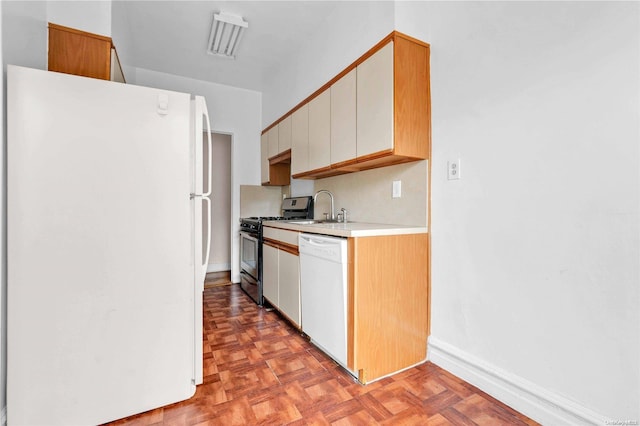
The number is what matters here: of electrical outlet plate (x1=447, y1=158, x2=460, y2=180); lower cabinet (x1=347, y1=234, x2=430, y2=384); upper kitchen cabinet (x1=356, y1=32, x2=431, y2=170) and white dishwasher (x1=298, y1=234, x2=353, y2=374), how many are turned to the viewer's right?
0

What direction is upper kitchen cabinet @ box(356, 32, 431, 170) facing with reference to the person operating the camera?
facing the viewer and to the left of the viewer

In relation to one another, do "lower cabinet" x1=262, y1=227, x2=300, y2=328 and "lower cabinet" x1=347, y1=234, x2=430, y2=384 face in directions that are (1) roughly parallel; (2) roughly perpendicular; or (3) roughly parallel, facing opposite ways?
roughly parallel

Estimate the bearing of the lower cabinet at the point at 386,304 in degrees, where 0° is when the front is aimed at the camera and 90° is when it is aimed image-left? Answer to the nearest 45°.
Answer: approximately 45°

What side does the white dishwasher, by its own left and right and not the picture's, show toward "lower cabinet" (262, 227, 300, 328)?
right

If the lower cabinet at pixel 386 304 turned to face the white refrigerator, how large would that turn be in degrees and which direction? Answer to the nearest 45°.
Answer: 0° — it already faces it

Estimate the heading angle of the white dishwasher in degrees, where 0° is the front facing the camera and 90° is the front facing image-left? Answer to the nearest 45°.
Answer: approximately 45°

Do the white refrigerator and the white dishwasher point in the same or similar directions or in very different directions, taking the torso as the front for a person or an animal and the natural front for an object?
very different directions

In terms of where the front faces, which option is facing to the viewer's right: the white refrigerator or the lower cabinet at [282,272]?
the white refrigerator

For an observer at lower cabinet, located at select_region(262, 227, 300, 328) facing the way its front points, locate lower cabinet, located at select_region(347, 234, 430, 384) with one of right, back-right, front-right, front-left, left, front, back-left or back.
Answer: left

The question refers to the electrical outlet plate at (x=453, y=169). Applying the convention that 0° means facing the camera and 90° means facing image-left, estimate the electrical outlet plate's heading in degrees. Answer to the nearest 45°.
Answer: approximately 45°

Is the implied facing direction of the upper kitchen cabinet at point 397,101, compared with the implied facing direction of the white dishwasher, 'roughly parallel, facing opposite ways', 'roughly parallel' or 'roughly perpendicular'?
roughly parallel
